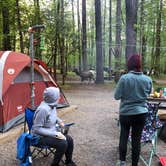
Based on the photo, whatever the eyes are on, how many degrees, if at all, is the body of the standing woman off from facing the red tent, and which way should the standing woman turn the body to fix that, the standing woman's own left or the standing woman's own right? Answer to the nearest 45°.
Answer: approximately 45° to the standing woman's own left

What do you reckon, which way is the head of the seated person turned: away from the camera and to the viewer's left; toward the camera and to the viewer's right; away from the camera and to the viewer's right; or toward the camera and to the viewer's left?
away from the camera and to the viewer's right

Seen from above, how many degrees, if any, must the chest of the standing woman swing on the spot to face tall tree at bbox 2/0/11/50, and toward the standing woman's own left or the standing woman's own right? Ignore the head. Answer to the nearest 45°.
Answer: approximately 45° to the standing woman's own left

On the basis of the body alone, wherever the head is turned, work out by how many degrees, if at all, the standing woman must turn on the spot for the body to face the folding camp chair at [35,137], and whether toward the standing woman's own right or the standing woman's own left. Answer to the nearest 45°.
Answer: approximately 90° to the standing woman's own left

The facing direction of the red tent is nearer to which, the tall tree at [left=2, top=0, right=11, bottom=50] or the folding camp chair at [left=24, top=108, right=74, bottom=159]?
the folding camp chair

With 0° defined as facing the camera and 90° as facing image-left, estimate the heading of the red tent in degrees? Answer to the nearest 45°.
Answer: approximately 315°

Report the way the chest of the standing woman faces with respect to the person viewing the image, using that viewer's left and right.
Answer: facing away from the viewer
